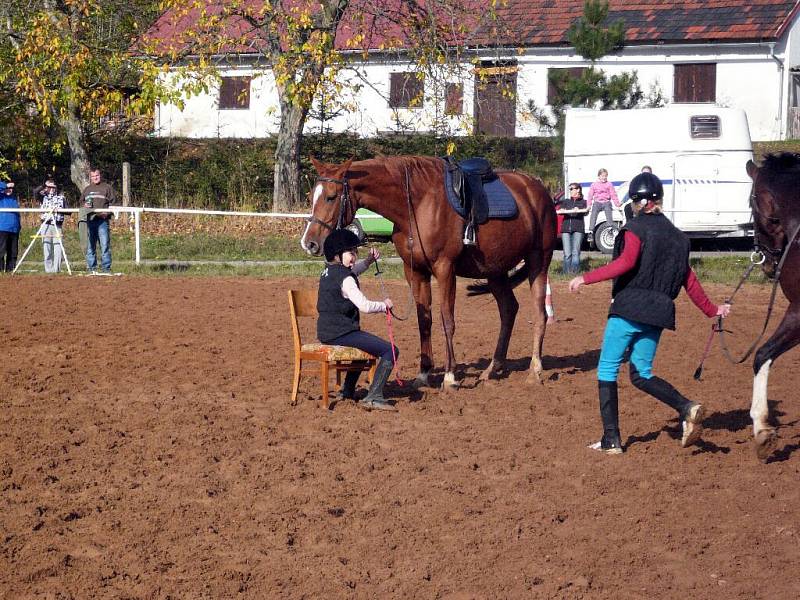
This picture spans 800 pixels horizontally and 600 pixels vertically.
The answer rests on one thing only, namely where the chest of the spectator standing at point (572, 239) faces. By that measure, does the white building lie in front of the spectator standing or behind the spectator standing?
behind

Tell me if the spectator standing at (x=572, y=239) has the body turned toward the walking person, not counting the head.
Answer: yes

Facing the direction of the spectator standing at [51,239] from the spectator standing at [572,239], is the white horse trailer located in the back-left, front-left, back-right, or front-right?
back-right

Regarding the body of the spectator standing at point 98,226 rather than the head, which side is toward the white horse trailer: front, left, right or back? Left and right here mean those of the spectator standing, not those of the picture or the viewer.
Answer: left

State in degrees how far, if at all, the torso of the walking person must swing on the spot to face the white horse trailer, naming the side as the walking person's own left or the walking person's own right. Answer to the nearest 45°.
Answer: approximately 45° to the walking person's own right

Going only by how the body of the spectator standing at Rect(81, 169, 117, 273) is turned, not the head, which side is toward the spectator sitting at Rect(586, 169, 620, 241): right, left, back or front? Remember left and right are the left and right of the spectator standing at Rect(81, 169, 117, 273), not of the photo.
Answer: left

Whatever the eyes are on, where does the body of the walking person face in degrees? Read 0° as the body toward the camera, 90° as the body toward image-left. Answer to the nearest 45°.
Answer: approximately 135°
